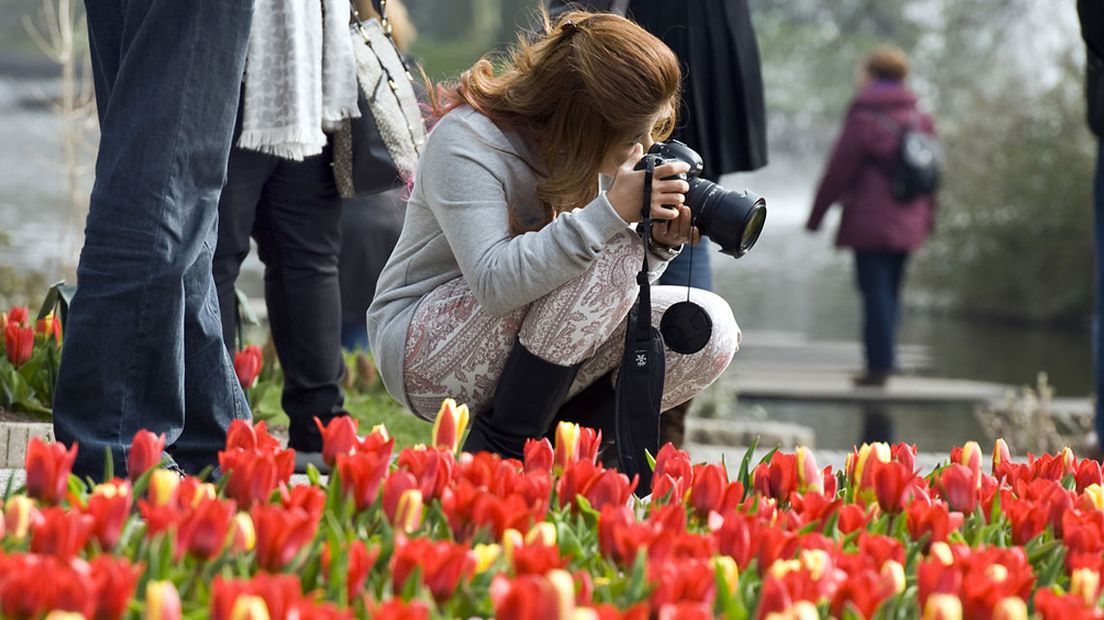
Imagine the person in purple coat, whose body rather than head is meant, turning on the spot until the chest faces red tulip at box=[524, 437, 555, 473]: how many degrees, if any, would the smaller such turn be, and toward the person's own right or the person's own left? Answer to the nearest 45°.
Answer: approximately 135° to the person's own left

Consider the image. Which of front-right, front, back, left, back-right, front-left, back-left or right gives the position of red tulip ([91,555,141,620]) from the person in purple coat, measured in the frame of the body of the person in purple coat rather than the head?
back-left

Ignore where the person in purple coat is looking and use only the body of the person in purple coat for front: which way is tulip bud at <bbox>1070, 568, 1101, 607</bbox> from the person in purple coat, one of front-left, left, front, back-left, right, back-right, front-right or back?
back-left

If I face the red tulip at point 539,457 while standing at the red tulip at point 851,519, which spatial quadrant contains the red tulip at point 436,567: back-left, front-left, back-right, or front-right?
front-left

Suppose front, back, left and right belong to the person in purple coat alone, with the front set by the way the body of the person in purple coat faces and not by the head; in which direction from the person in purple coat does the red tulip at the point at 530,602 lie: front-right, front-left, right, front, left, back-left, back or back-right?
back-left

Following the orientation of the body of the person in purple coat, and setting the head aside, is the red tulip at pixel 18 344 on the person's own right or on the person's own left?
on the person's own left

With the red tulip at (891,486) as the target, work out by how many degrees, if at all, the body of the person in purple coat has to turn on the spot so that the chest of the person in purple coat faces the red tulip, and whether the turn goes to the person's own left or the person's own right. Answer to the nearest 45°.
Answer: approximately 135° to the person's own left

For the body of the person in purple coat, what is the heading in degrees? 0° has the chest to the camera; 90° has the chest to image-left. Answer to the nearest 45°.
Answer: approximately 135°

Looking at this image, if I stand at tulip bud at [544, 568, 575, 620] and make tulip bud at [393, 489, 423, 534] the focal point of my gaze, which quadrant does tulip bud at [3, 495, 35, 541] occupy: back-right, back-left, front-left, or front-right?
front-left

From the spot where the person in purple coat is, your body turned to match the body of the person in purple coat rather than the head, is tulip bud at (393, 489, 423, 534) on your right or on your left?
on your left

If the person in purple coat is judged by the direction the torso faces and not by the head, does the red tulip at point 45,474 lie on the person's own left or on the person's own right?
on the person's own left

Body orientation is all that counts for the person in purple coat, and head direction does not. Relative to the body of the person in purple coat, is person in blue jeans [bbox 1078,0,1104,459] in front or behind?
behind

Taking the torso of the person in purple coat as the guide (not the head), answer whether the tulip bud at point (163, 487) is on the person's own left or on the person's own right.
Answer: on the person's own left

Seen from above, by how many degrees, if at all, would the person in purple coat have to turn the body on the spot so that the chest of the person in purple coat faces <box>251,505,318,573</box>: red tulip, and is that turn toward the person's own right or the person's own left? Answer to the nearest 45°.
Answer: approximately 135° to the person's own left

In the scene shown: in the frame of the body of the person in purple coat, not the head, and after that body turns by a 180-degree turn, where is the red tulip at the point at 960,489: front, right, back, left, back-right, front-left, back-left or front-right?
front-right

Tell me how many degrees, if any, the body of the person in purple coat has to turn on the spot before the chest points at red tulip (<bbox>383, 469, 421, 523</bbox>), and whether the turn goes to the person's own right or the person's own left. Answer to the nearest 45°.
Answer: approximately 135° to the person's own left
